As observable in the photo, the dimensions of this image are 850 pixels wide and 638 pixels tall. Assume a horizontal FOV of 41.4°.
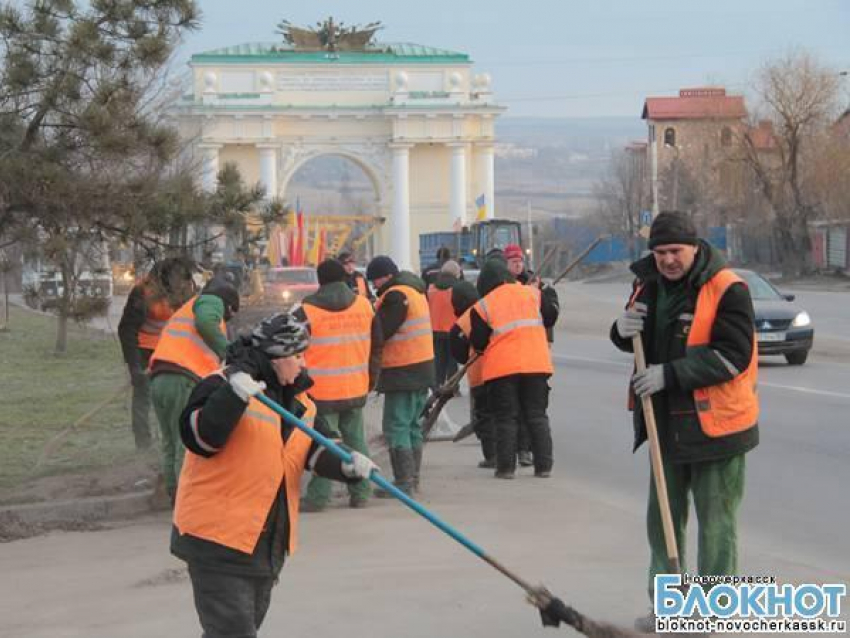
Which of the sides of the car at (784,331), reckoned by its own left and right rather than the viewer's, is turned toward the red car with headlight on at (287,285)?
back

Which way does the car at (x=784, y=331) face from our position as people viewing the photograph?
facing the viewer and to the right of the viewer
